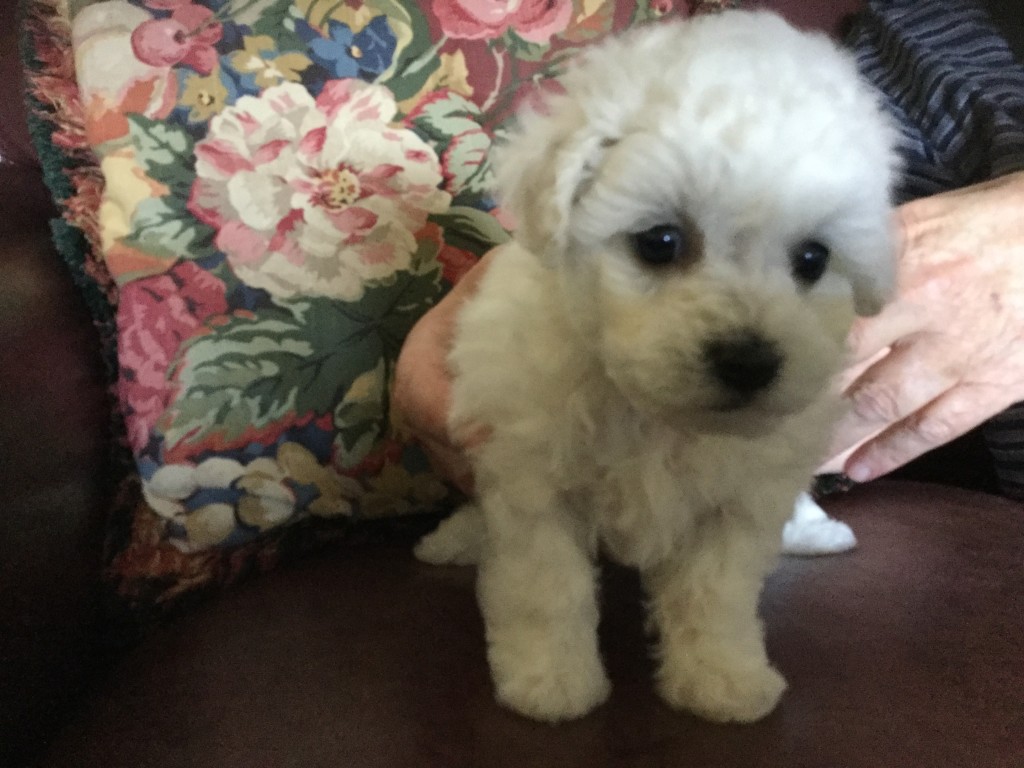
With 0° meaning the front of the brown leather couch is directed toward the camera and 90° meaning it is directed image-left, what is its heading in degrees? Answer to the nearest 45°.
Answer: approximately 0°
